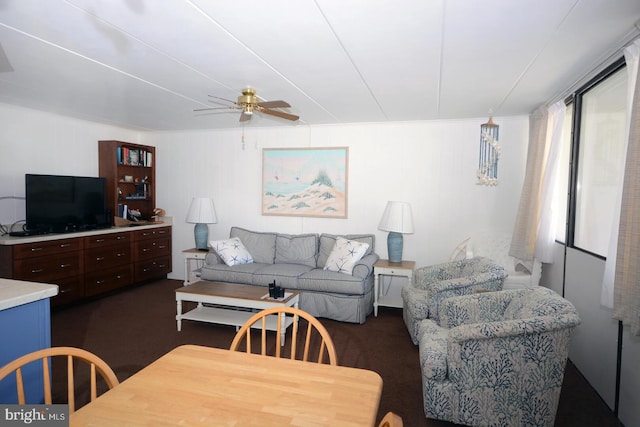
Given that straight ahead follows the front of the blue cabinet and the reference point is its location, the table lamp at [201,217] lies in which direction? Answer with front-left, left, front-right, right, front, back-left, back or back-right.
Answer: left

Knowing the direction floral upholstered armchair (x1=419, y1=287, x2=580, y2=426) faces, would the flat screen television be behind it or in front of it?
in front

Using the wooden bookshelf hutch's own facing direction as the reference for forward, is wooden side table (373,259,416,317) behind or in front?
in front

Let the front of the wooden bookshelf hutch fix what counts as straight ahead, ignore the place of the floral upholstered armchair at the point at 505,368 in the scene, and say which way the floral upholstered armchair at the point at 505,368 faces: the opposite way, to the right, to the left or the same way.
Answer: the opposite way

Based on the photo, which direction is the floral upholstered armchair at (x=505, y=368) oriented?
to the viewer's left

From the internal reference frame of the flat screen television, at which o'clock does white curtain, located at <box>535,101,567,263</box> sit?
The white curtain is roughly at 12 o'clock from the flat screen television.

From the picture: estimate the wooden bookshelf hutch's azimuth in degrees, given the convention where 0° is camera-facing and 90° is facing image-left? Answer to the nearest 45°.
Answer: approximately 315°

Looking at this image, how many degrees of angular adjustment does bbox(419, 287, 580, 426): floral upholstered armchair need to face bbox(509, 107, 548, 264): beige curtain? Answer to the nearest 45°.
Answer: approximately 90° to its right

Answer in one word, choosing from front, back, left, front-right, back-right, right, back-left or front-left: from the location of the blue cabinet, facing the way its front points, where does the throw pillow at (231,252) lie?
left
